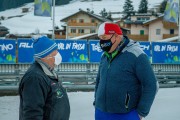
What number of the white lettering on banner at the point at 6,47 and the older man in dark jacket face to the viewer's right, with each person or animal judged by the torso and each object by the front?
1

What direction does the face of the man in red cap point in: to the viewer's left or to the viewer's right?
to the viewer's left

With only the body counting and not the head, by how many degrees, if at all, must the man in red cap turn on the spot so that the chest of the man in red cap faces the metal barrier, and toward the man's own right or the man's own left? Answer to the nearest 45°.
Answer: approximately 135° to the man's own right

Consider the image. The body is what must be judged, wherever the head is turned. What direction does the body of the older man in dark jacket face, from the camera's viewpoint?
to the viewer's right

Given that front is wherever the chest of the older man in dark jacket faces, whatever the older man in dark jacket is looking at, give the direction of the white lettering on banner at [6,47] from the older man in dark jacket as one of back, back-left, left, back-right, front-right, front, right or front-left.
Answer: left

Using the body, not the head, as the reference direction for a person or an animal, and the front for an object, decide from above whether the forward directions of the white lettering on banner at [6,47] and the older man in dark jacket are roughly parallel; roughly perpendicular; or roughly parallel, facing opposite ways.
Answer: roughly perpendicular

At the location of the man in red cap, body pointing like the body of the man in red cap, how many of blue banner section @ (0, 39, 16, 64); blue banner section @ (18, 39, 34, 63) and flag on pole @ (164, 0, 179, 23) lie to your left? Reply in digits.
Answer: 0

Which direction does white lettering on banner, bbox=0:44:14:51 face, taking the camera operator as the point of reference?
facing the viewer

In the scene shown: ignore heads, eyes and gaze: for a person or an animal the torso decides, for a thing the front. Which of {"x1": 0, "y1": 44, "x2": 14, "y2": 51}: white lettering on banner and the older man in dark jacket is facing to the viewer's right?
the older man in dark jacket

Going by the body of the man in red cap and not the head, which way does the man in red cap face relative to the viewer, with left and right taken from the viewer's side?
facing the viewer and to the left of the viewer

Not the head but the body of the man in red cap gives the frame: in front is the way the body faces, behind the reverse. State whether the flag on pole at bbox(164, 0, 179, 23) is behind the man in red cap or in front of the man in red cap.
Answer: behind

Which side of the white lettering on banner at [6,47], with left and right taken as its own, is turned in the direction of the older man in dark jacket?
front

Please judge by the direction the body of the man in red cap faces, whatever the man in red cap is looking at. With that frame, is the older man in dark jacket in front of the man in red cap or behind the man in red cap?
in front

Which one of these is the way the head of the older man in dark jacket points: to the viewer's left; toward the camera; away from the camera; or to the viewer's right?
to the viewer's right

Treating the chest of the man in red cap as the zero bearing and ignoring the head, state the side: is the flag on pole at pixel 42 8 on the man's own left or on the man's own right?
on the man's own right
